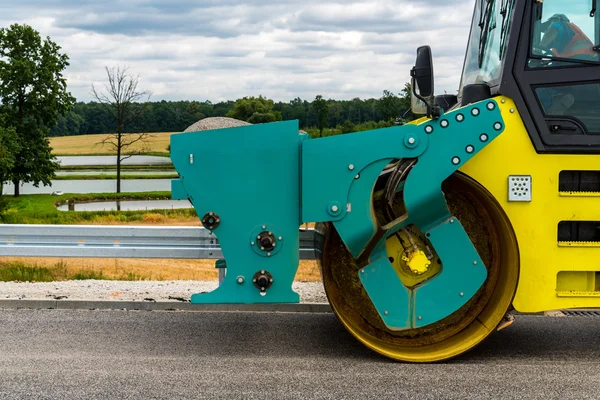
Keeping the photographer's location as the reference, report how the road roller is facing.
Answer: facing to the left of the viewer

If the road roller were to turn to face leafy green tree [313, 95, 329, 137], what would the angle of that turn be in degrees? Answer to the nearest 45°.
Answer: approximately 90° to its right
